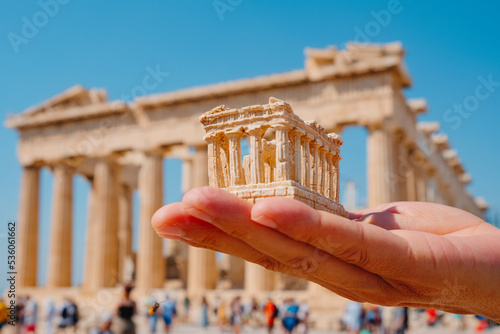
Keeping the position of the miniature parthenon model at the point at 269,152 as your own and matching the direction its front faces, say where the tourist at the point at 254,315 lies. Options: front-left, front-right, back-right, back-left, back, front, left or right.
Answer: back-right

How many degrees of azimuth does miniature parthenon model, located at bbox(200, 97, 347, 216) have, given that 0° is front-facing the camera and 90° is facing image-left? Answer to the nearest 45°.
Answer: approximately 45°

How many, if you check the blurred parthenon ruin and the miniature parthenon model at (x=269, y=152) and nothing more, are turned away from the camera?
0

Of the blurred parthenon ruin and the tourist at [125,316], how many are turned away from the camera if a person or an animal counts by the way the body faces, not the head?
1

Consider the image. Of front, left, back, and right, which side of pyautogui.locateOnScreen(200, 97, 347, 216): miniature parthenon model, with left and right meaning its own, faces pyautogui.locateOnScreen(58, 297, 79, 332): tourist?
right

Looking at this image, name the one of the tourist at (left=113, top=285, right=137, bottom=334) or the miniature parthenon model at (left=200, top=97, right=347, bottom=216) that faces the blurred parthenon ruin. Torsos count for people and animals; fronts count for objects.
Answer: the tourist

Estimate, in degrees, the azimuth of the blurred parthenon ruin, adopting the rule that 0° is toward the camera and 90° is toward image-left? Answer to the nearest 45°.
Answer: approximately 45°

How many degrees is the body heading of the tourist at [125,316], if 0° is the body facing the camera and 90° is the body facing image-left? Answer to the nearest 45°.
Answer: approximately 180°

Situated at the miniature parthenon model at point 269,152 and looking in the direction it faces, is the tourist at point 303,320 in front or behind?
behind

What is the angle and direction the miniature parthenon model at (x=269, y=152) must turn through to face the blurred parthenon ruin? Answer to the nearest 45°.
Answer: approximately 135° to its right
